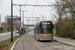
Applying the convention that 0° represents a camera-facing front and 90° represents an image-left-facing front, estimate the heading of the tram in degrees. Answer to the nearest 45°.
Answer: approximately 0°
